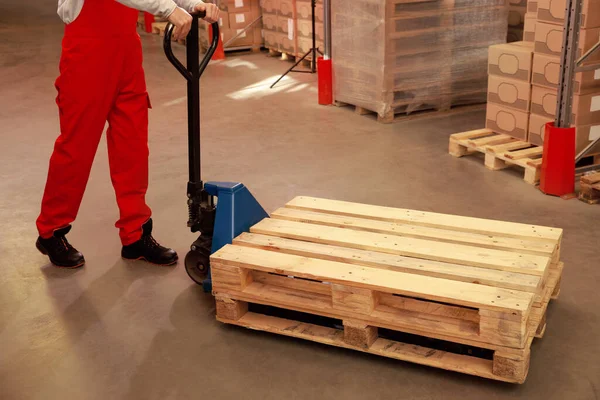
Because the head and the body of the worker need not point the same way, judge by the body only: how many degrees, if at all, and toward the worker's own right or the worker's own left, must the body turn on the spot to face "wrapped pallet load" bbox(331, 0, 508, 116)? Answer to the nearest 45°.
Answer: approximately 90° to the worker's own left

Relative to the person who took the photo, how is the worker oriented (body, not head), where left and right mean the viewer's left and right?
facing the viewer and to the right of the viewer

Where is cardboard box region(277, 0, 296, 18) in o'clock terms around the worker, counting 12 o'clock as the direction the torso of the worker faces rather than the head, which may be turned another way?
The cardboard box is roughly at 8 o'clock from the worker.

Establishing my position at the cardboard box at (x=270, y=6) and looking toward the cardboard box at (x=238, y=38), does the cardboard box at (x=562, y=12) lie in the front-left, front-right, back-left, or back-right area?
back-left

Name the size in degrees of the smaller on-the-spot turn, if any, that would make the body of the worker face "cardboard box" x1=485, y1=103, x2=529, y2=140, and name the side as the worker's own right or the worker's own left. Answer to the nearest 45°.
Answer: approximately 45° to the worker's own left

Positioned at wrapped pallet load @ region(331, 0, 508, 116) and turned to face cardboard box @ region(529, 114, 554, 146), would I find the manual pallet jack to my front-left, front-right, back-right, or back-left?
front-right

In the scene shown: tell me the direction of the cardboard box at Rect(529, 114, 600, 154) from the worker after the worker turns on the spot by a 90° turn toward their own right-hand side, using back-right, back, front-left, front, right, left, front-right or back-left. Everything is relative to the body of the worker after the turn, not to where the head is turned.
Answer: back-left

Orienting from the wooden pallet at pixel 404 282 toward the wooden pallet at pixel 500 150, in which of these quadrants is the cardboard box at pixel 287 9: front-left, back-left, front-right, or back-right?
front-left

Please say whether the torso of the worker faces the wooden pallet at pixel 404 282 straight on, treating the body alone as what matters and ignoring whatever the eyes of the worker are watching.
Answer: yes
